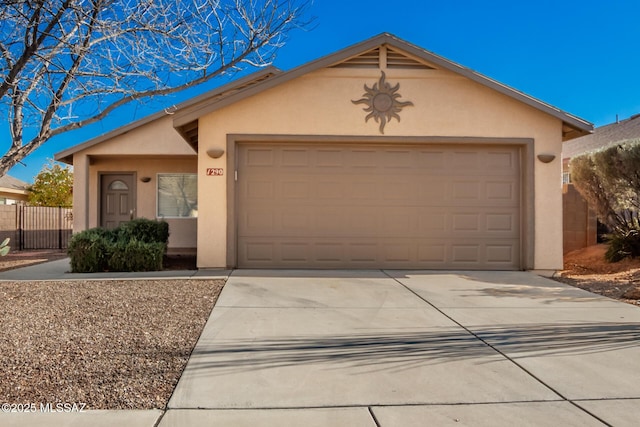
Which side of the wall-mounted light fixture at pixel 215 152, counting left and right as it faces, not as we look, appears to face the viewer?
front

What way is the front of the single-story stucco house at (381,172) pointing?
toward the camera

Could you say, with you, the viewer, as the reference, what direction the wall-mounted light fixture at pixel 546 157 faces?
facing the viewer

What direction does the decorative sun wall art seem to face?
toward the camera

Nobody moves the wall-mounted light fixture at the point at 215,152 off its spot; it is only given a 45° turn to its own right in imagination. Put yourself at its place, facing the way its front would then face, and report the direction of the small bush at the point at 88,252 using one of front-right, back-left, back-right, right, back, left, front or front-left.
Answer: front-right

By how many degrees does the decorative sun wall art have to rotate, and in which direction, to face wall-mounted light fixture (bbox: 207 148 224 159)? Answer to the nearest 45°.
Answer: approximately 90° to its right

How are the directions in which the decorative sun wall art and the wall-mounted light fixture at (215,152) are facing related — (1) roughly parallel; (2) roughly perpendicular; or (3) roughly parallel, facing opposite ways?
roughly parallel

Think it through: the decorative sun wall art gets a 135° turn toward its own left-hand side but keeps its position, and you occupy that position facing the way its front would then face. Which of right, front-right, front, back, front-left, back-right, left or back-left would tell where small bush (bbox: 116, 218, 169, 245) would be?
back-left

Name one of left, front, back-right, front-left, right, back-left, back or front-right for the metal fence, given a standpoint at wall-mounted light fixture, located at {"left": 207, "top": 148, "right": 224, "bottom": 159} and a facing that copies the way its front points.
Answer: back-right

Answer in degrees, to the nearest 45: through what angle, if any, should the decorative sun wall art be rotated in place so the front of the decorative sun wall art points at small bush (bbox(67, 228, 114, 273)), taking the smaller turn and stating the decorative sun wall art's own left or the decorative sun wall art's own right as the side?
approximately 90° to the decorative sun wall art's own right

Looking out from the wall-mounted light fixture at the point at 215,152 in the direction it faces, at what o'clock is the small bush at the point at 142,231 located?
The small bush is roughly at 4 o'clock from the wall-mounted light fixture.

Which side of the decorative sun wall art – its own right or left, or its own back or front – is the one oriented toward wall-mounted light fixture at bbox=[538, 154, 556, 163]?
left

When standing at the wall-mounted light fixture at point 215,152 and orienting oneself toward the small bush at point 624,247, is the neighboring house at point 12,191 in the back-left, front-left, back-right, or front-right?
back-left

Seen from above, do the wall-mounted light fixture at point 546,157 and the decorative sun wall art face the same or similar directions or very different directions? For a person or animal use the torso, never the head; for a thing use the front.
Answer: same or similar directions

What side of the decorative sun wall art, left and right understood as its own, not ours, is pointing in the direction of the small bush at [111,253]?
right
